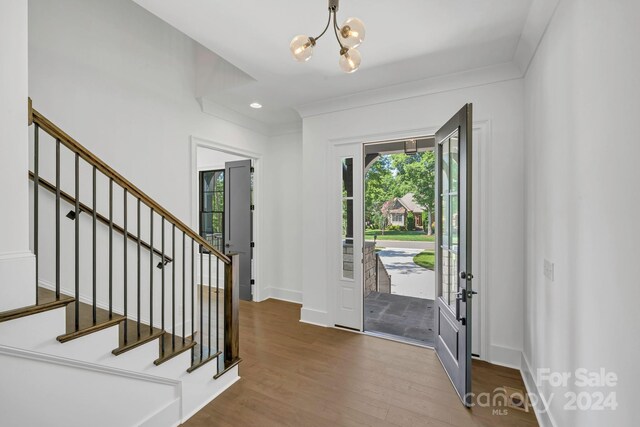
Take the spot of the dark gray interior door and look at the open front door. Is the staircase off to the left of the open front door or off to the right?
right

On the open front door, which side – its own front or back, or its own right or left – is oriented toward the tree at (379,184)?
right

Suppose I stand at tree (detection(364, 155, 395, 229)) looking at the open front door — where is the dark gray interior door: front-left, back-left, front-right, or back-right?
front-right

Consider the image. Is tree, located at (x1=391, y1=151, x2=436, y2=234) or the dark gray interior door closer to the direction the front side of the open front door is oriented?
the dark gray interior door

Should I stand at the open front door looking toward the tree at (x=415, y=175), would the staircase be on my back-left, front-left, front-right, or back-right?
back-left

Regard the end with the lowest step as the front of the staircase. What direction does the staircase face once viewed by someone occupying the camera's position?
facing away from the viewer and to the right of the viewer

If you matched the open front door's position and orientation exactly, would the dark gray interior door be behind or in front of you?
in front

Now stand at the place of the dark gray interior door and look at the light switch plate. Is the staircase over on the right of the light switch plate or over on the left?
right

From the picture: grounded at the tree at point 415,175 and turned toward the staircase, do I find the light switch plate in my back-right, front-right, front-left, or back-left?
front-left

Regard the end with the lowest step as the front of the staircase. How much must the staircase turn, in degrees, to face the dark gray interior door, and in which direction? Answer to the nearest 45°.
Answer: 0° — it already faces it

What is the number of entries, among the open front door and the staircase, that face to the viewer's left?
1

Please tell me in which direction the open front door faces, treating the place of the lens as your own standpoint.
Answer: facing to the left of the viewer

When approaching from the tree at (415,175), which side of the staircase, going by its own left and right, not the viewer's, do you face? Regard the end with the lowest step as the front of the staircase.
front

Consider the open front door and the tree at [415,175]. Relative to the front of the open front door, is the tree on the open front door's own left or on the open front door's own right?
on the open front door's own right

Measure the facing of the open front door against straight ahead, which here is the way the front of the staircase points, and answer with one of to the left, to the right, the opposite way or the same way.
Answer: the opposite way
